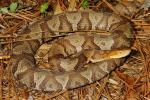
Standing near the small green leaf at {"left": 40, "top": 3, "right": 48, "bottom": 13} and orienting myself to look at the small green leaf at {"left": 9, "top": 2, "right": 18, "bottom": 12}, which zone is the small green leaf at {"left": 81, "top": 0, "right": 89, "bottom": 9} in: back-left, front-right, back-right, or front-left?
back-right

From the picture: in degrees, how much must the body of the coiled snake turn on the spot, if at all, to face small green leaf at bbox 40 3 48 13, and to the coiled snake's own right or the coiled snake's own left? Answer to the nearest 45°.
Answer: approximately 135° to the coiled snake's own left

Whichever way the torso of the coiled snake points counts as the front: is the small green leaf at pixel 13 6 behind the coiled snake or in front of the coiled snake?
behind

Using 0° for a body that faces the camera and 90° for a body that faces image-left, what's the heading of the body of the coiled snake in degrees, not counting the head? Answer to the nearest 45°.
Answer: approximately 270°
